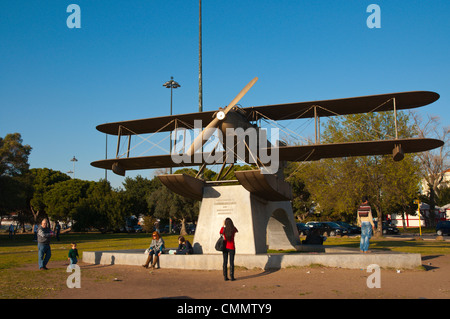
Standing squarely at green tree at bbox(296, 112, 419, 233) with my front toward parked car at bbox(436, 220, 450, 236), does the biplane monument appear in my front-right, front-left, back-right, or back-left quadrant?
back-right

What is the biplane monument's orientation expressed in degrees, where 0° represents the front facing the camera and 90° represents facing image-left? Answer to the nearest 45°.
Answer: approximately 45°

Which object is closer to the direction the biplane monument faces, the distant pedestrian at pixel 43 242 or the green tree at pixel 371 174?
the distant pedestrian

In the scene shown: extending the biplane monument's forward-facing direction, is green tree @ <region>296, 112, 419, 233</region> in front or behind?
behind

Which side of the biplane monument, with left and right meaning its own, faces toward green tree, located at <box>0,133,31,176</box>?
right

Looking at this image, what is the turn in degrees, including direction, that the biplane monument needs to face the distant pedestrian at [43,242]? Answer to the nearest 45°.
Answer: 0° — it already faces them

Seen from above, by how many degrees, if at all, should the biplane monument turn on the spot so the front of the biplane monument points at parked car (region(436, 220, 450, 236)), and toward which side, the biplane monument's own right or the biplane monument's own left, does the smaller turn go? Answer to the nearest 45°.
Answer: approximately 180°
